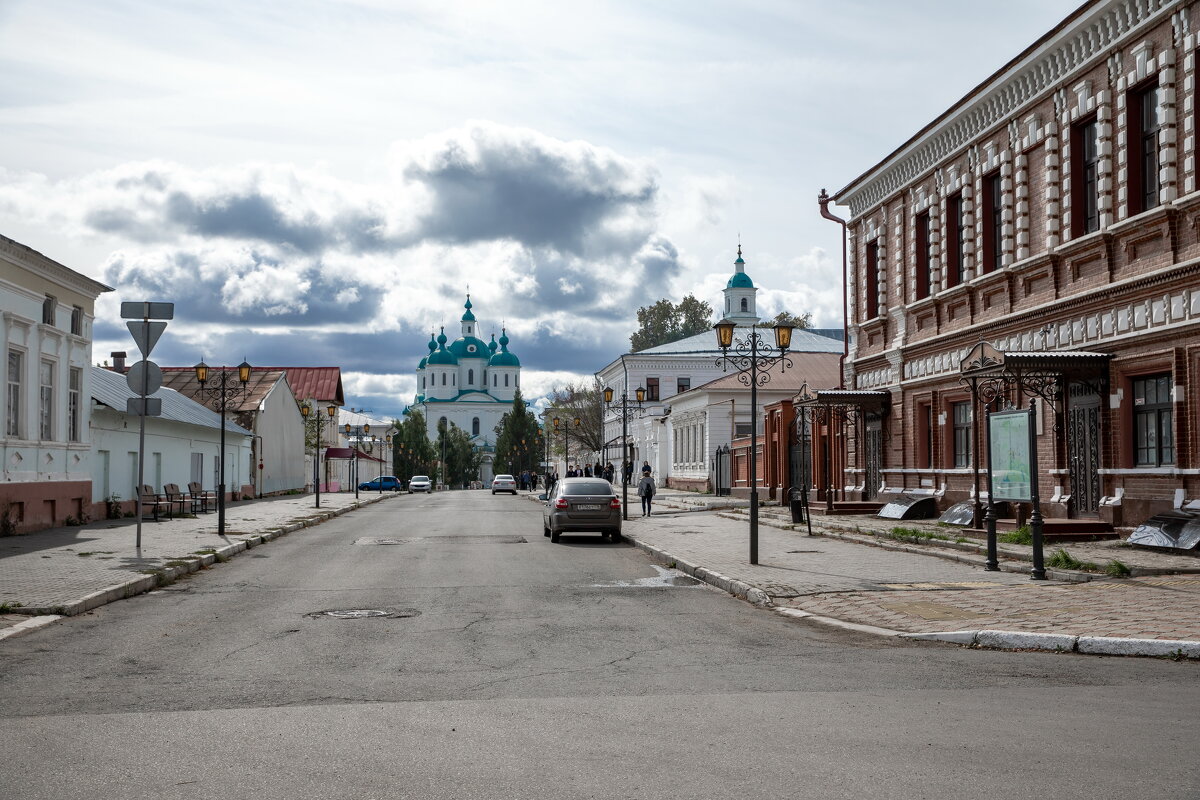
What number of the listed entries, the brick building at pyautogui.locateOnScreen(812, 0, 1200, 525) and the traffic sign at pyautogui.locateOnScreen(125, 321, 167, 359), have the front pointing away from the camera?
1

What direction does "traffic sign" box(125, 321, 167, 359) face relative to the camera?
away from the camera

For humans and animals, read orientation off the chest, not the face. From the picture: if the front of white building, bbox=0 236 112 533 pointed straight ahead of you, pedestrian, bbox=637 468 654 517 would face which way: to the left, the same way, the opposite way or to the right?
to the left

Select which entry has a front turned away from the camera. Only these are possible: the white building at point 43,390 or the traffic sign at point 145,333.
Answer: the traffic sign

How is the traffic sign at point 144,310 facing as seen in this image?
away from the camera

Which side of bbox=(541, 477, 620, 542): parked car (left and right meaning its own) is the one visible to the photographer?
back

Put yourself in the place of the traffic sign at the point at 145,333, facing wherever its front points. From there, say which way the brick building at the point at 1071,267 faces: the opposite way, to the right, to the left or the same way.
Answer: to the left

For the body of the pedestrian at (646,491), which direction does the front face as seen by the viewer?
away from the camera

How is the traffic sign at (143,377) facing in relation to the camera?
away from the camera
